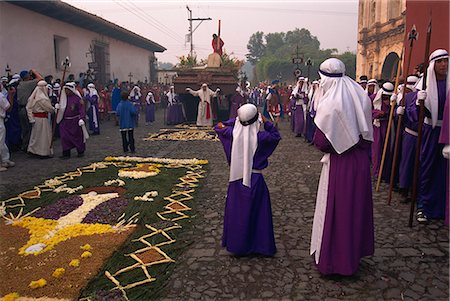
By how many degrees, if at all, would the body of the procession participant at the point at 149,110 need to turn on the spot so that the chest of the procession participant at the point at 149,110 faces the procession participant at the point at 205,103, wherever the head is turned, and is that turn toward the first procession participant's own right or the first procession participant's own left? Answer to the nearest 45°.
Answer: approximately 45° to the first procession participant's own left

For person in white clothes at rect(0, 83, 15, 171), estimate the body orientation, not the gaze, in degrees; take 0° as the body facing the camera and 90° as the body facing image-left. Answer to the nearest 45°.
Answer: approximately 270°

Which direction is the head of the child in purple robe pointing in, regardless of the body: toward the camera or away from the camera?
away from the camera

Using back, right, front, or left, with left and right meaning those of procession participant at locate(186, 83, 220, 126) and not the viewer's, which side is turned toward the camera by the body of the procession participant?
front

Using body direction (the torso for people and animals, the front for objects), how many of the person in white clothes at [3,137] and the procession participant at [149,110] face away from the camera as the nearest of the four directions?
0

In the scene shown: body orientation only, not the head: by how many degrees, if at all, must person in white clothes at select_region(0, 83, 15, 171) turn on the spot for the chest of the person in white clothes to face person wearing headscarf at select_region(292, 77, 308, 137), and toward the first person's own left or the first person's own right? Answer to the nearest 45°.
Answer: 0° — they already face them

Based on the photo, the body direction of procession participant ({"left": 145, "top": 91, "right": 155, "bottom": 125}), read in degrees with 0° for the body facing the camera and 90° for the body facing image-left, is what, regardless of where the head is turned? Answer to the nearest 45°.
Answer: approximately 0°

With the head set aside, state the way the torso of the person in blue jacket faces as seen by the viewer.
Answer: away from the camera

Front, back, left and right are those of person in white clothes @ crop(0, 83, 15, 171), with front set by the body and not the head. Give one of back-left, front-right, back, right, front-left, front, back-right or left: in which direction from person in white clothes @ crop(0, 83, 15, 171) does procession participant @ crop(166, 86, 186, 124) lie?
front-left

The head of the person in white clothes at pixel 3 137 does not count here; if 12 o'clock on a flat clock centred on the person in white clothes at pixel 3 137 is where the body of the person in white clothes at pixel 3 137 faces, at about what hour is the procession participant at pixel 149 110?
the procession participant at pixel 149 110 is roughly at 10 o'clock from the person in white clothes at pixel 3 137.
